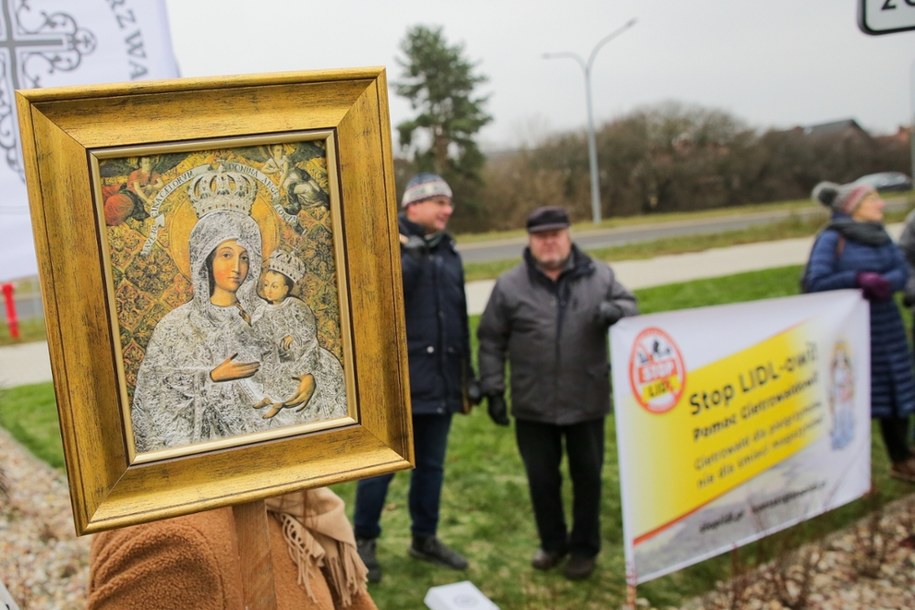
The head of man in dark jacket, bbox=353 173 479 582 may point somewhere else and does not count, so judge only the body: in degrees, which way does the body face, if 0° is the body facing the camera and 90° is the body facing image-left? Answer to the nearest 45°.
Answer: approximately 315°

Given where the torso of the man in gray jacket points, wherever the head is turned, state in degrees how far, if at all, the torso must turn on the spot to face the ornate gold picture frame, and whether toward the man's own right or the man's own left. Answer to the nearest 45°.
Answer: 0° — they already face it

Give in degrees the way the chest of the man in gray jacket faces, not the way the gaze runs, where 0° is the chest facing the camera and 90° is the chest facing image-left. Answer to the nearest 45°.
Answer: approximately 0°
